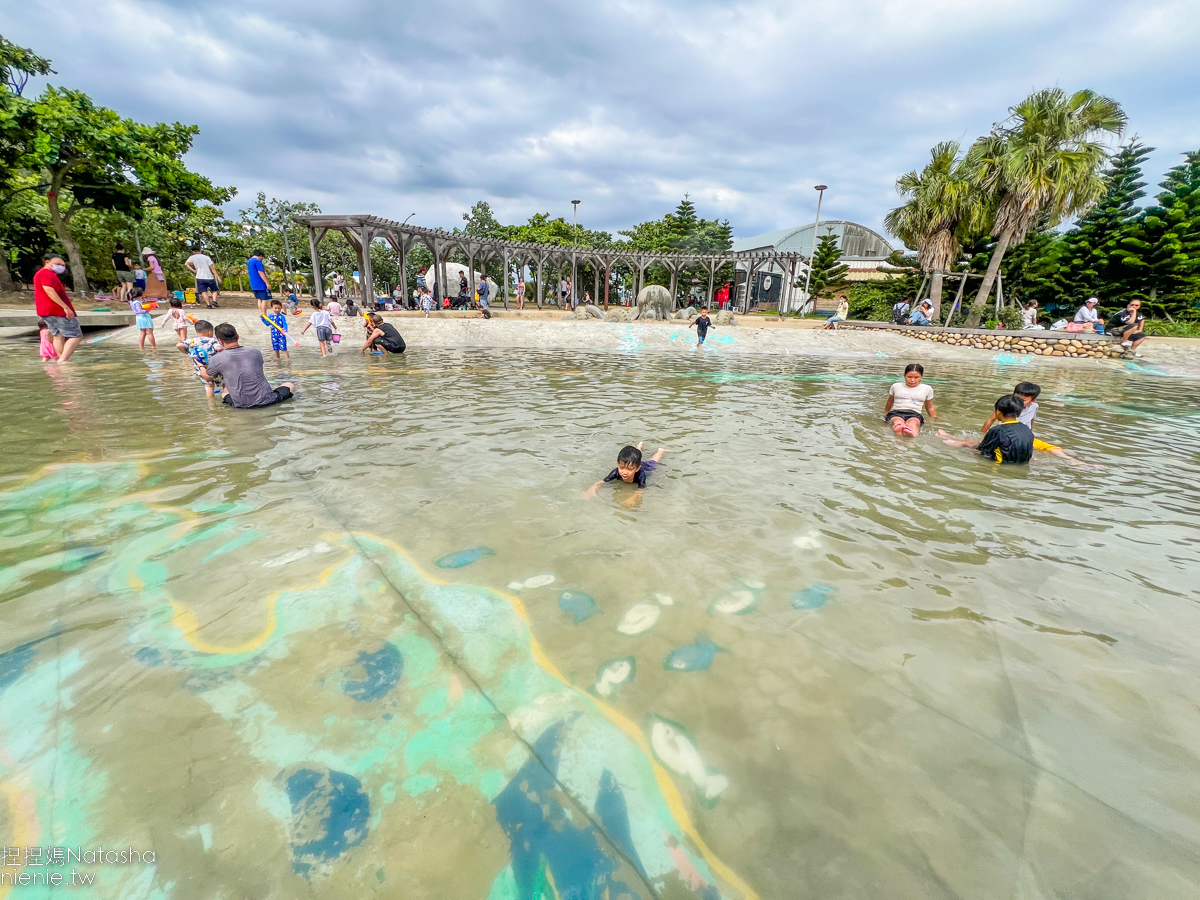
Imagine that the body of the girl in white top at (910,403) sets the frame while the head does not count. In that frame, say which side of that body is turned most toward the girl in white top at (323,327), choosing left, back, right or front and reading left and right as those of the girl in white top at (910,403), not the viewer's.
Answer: right

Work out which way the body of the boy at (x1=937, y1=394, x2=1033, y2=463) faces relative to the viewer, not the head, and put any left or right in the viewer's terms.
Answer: facing away from the viewer and to the left of the viewer

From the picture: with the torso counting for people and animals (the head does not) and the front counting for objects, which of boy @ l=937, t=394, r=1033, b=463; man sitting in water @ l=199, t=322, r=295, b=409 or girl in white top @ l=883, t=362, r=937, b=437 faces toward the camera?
the girl in white top

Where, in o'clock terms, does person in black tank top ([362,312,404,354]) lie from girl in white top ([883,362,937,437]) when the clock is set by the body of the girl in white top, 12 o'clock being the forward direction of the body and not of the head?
The person in black tank top is roughly at 3 o'clock from the girl in white top.

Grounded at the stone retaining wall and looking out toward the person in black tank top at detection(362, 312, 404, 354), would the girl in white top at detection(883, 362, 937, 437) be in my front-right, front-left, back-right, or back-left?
front-left

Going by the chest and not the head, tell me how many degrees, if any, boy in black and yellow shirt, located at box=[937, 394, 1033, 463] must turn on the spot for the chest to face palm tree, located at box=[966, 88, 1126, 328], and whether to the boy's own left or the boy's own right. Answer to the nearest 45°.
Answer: approximately 45° to the boy's own right

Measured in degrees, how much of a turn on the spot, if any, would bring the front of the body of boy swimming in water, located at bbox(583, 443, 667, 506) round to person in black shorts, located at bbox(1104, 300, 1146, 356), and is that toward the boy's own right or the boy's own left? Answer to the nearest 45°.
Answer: approximately 180°

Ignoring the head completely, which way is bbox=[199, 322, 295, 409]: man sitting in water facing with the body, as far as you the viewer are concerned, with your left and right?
facing away from the viewer and to the left of the viewer

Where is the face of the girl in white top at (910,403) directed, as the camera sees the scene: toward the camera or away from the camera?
toward the camera

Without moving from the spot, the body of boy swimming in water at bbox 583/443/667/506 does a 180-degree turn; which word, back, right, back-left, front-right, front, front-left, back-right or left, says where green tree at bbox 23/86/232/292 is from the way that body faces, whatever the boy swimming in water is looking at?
left

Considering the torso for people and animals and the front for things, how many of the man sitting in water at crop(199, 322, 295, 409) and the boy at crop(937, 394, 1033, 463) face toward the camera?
0

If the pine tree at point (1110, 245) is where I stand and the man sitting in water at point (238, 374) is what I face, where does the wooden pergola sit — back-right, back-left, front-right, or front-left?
front-right

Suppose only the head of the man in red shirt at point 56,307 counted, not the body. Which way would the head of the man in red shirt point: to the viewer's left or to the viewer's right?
to the viewer's right

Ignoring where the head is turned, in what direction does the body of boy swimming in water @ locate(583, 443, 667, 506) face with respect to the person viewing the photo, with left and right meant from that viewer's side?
facing the viewer and to the left of the viewer

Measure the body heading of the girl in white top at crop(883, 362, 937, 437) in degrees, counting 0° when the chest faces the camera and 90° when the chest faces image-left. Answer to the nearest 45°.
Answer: approximately 0°
